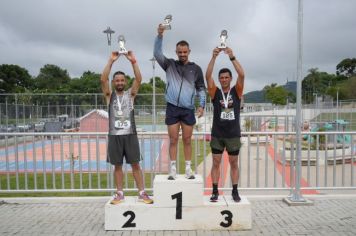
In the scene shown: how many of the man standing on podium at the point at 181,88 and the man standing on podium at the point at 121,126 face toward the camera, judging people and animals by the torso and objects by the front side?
2

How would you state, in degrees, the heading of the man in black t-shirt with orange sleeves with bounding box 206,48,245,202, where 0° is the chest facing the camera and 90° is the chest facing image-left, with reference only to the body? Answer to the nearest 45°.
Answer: approximately 0°

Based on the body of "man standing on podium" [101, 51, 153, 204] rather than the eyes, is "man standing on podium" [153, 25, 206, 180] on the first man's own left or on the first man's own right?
on the first man's own left

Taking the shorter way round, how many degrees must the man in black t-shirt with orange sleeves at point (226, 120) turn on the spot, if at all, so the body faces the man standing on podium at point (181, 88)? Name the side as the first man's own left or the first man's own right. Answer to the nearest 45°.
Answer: approximately 90° to the first man's own right

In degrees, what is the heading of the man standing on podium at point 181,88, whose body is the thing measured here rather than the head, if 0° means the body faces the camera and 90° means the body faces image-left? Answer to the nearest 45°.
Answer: approximately 0°
